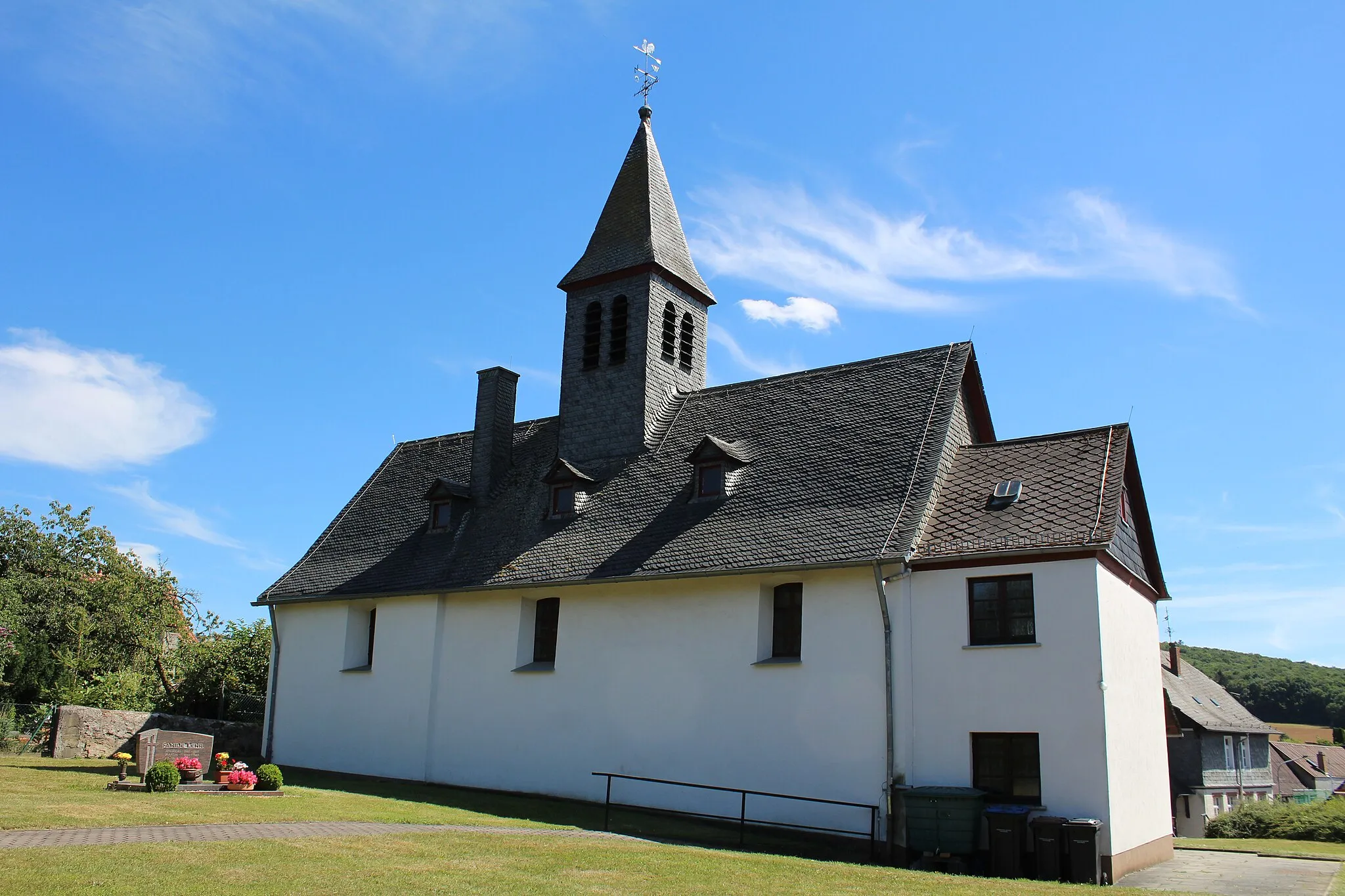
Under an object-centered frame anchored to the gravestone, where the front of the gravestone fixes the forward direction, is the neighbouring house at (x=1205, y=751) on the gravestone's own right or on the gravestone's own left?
on the gravestone's own left

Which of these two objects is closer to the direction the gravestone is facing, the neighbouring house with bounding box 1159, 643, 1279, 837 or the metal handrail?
the metal handrail

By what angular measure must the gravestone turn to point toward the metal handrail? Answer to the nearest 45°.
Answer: approximately 45° to its left

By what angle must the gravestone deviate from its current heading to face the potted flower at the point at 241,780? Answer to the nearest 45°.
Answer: approximately 45° to its left

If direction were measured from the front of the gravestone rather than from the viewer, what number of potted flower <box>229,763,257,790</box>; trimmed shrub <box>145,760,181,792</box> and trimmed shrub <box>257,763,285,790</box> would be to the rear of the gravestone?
0

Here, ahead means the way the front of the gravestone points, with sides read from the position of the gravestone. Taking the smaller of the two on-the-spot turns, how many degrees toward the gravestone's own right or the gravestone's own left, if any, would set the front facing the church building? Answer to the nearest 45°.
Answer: approximately 90° to the gravestone's own left

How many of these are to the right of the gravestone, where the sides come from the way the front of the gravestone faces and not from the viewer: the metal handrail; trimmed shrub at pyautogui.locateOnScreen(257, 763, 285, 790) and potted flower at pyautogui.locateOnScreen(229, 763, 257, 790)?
0

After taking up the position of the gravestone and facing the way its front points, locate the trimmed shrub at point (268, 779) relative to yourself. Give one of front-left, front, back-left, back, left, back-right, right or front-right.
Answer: front-left

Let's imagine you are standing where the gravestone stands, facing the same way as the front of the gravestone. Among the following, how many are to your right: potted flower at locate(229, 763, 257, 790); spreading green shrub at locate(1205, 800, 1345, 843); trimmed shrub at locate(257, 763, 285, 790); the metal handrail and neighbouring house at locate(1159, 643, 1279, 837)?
0

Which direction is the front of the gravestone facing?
toward the camera

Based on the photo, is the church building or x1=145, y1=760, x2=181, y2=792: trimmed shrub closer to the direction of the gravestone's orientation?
the trimmed shrub

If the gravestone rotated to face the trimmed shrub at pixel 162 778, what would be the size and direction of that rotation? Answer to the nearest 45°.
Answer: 0° — it already faces it

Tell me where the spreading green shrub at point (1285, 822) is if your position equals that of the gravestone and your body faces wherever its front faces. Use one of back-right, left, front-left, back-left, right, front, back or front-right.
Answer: left

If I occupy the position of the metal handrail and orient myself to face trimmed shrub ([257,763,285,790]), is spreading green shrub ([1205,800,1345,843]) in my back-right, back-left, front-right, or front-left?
back-right

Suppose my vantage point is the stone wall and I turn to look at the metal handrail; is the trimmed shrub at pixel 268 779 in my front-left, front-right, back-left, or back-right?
front-right
